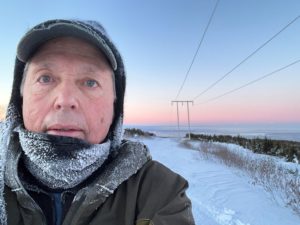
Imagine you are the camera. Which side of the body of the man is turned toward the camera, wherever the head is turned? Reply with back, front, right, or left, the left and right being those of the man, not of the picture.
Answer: front
